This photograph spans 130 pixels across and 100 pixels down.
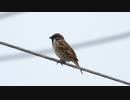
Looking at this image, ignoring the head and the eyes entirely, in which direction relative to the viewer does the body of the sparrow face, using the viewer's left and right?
facing to the left of the viewer
